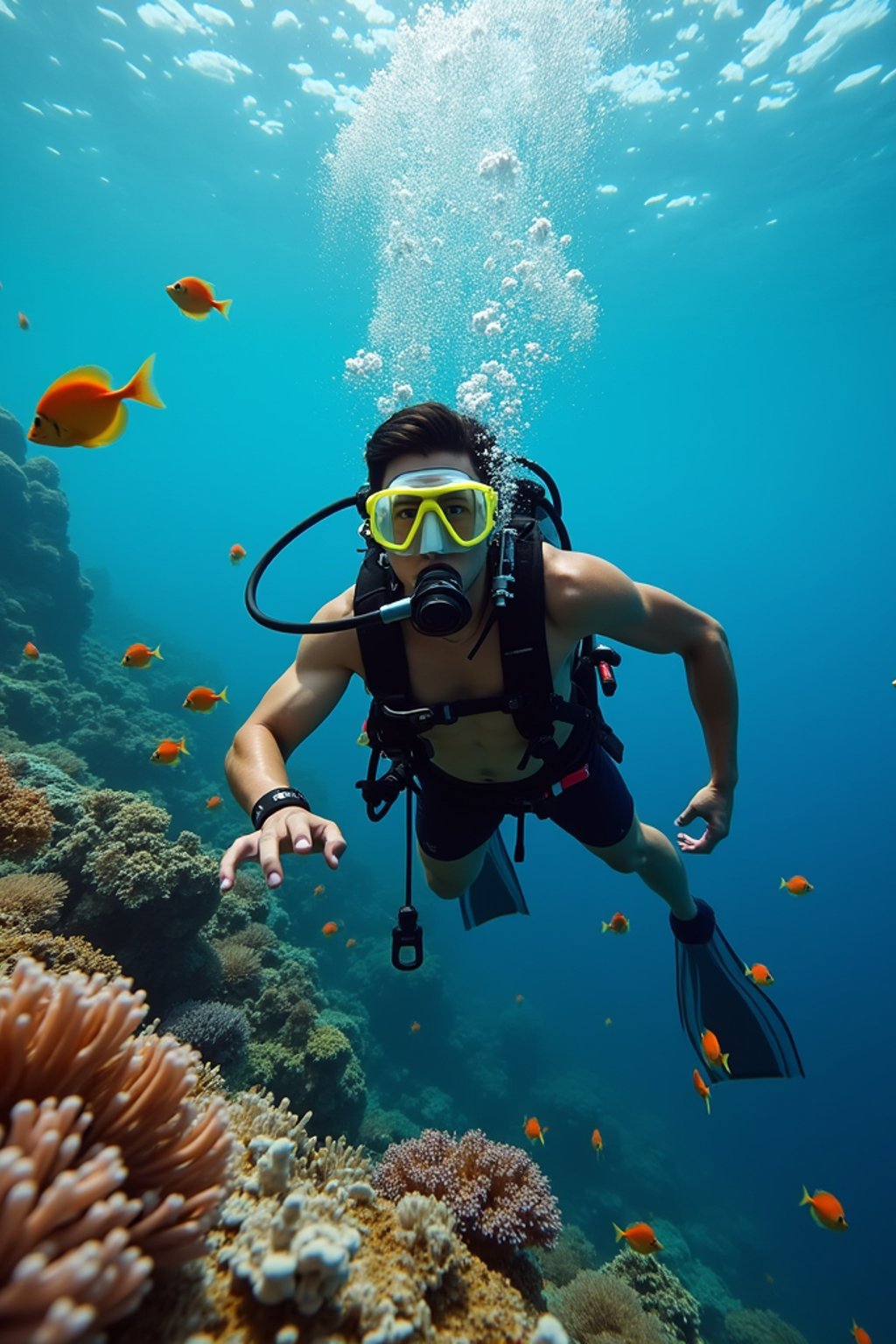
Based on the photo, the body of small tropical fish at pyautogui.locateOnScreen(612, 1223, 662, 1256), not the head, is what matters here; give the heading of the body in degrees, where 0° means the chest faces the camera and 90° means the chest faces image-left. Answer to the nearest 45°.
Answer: approximately 270°

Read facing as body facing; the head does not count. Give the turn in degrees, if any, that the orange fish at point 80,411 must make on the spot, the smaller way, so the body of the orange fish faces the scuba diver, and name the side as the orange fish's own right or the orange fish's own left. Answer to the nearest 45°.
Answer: approximately 135° to the orange fish's own left

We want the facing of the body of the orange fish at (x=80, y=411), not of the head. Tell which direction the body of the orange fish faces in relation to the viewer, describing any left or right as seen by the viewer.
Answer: facing to the left of the viewer
